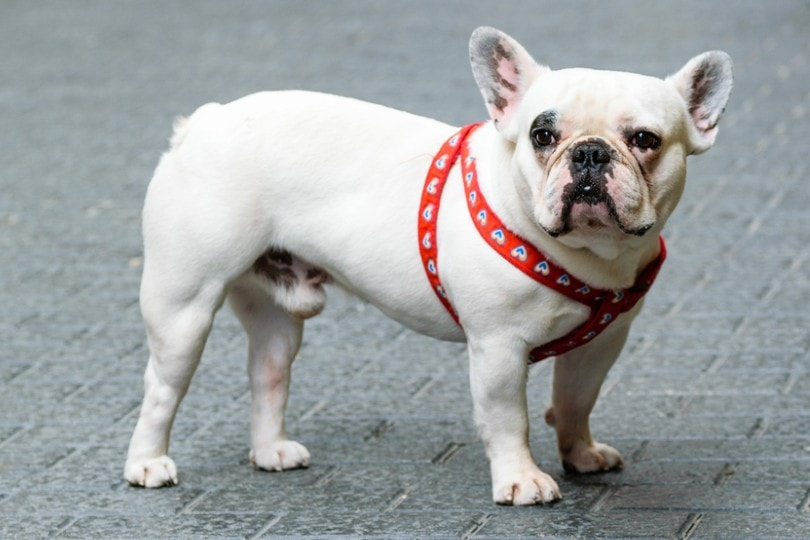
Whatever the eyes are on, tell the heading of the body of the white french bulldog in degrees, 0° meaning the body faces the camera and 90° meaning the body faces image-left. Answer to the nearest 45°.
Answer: approximately 315°
